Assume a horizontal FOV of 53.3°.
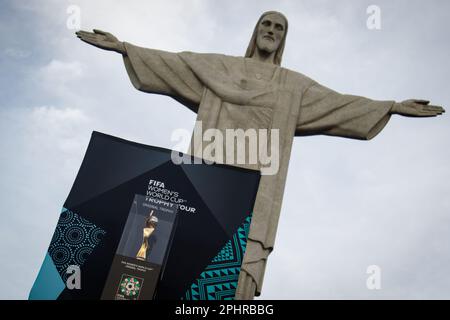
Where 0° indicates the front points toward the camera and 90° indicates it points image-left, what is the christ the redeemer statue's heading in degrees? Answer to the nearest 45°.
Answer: approximately 0°
